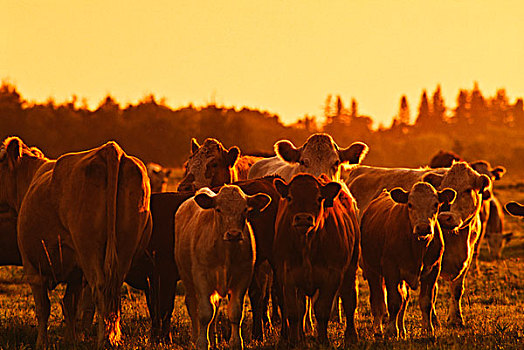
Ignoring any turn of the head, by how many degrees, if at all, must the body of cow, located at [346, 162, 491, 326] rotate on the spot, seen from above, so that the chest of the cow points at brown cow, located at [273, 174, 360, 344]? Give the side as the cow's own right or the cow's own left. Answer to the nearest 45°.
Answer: approximately 90° to the cow's own right

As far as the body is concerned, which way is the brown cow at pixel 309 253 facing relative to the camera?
toward the camera

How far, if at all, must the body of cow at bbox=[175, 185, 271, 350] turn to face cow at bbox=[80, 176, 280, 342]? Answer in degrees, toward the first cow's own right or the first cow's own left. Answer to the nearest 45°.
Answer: approximately 135° to the first cow's own right

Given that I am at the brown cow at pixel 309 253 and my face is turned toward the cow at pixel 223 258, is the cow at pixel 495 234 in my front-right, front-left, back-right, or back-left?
back-right

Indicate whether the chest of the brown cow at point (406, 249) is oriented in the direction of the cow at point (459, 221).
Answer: no

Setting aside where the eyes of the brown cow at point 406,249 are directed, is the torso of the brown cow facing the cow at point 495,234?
no

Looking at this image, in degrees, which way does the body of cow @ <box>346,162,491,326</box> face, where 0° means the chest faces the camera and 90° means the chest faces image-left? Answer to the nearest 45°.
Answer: approximately 315°

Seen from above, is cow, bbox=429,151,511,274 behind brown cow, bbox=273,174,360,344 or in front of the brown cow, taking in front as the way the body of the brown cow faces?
behind

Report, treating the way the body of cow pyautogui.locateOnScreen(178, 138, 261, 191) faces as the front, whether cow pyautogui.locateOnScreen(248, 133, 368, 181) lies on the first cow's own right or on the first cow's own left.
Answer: on the first cow's own left

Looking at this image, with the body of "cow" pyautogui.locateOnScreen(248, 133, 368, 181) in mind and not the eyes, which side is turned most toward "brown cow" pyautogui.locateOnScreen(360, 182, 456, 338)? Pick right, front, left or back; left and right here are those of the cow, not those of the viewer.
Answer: front

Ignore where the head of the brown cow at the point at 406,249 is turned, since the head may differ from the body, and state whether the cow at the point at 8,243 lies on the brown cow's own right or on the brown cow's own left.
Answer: on the brown cow's own right

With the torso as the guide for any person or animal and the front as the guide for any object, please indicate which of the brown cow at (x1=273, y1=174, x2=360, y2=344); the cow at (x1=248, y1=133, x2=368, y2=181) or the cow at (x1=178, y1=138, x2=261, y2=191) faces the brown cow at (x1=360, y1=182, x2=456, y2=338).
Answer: the cow at (x1=248, y1=133, x2=368, y2=181)

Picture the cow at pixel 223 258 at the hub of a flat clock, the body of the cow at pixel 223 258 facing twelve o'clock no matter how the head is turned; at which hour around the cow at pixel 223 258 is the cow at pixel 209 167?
the cow at pixel 209 167 is roughly at 6 o'clock from the cow at pixel 223 258.

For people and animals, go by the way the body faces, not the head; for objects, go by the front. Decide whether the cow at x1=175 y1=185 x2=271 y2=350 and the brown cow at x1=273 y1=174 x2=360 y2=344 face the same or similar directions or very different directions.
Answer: same or similar directions

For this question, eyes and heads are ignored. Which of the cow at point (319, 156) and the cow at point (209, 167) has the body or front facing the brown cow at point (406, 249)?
the cow at point (319, 156)

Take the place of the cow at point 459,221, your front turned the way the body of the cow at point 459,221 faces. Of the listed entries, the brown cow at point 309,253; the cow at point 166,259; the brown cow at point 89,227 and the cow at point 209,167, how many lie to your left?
0
